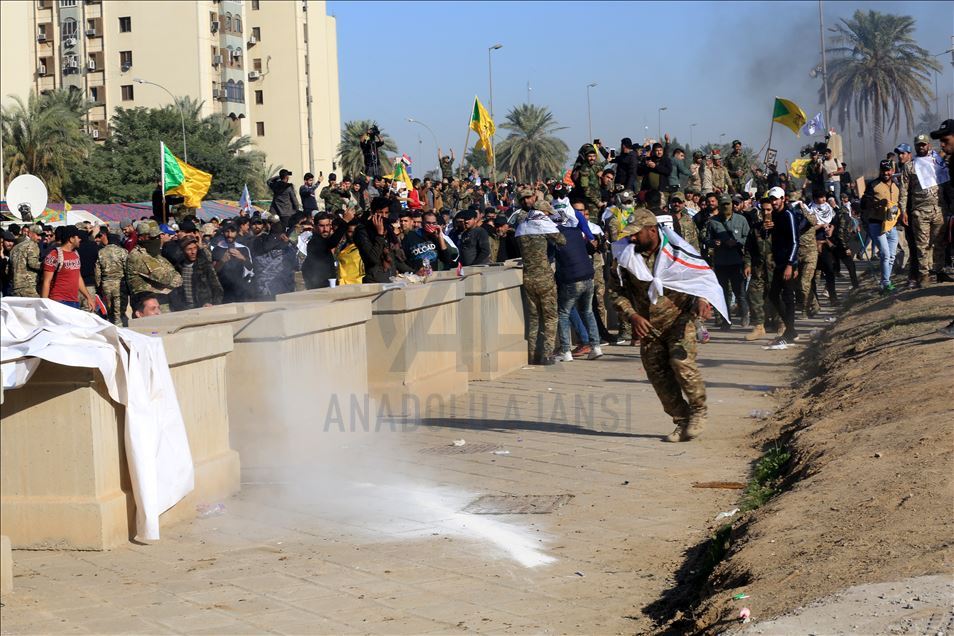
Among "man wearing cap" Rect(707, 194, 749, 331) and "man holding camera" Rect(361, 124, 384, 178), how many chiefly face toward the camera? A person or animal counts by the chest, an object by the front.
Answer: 2

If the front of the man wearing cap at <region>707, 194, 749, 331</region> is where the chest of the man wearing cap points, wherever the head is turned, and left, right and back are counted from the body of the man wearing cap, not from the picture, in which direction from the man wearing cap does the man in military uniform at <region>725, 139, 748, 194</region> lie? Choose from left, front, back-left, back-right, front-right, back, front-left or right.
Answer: back

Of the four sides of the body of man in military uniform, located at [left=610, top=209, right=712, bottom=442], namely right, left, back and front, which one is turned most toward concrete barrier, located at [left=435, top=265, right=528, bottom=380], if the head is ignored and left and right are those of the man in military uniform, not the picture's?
right

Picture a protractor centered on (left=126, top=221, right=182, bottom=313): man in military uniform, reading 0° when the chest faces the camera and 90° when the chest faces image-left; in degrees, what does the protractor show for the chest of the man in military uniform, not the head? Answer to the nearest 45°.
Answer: approximately 315°

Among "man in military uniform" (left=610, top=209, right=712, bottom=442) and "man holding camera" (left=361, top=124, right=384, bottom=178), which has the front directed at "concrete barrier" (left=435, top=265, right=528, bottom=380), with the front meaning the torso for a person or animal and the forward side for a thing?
the man holding camera

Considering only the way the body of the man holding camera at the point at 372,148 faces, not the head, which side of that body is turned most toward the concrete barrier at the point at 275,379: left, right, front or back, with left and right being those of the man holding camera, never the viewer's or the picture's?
front

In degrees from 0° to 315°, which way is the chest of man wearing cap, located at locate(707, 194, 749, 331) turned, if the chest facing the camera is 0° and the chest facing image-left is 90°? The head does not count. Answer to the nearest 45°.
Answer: approximately 0°

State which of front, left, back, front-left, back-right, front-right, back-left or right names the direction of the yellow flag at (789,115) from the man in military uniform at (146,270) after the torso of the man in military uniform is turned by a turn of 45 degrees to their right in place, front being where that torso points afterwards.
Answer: back-left

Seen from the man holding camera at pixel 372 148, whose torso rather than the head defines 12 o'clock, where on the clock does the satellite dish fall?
The satellite dish is roughly at 3 o'clock from the man holding camera.

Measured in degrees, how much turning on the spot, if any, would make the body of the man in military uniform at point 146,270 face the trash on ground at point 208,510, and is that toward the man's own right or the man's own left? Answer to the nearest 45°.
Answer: approximately 45° to the man's own right
